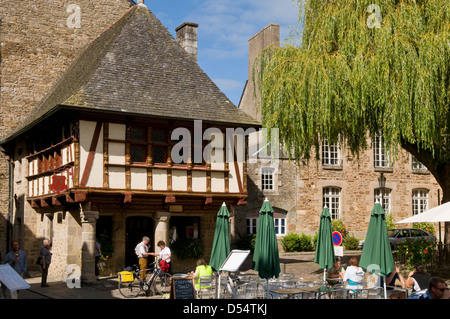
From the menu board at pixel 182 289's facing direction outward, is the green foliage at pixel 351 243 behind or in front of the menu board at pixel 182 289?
behind

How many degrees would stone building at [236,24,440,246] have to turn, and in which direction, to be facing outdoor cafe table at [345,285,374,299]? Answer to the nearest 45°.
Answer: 0° — it already faces it

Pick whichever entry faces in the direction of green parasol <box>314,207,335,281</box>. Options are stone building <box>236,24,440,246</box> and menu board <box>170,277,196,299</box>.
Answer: the stone building

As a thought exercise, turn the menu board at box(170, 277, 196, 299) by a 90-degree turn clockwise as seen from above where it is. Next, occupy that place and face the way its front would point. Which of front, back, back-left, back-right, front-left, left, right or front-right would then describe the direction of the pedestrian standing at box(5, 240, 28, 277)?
front-right

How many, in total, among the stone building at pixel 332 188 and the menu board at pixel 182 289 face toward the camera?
2

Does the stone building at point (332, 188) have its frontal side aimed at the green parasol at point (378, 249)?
yes

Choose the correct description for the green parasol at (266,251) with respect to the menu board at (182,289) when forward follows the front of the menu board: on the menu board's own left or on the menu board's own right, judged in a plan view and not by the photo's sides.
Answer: on the menu board's own left

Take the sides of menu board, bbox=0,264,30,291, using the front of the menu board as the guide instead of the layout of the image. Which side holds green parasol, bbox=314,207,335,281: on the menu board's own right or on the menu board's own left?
on the menu board's own left

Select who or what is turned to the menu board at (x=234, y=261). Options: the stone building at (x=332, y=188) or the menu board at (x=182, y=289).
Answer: the stone building

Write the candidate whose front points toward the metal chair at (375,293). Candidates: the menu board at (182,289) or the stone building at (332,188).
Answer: the stone building

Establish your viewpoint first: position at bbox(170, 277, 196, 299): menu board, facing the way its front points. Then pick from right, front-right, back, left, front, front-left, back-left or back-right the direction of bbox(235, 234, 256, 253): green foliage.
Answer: back

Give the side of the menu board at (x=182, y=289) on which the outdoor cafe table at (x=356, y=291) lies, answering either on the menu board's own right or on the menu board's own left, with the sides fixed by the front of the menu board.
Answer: on the menu board's own left

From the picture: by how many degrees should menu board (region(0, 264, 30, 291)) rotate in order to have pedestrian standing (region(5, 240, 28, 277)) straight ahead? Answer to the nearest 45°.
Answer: approximately 135° to its left
